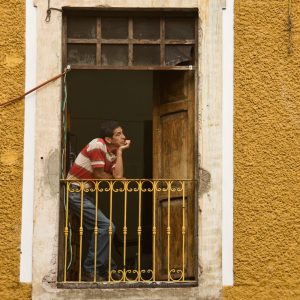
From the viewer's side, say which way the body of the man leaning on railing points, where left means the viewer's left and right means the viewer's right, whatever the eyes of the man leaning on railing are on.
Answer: facing the viewer and to the right of the viewer

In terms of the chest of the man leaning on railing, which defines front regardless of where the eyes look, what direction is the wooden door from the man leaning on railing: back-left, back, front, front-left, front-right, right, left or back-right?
front-left
